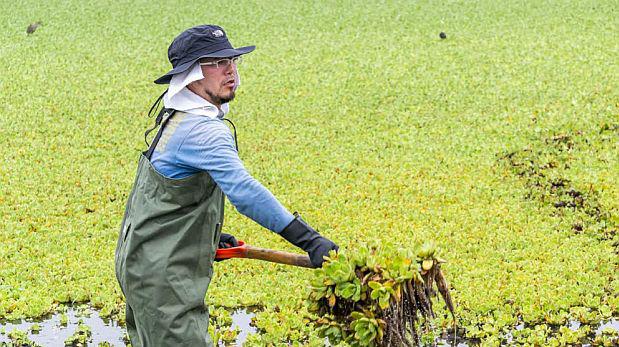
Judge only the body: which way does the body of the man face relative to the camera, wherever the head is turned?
to the viewer's right

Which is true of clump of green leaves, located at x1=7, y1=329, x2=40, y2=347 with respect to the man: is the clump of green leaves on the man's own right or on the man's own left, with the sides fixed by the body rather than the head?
on the man's own left
